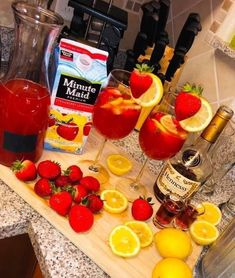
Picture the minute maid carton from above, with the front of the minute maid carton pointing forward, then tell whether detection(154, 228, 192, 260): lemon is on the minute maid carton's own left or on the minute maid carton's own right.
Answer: on the minute maid carton's own left

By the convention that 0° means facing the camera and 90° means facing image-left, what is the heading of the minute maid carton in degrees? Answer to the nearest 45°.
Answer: approximately 0°

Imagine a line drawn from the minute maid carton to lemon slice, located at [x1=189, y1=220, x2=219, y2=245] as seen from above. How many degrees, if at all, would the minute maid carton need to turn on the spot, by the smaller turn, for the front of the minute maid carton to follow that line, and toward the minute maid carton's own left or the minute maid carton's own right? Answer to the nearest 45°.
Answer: approximately 45° to the minute maid carton's own left

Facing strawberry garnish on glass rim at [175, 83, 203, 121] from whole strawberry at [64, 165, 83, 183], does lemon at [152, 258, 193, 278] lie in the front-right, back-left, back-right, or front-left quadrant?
front-right

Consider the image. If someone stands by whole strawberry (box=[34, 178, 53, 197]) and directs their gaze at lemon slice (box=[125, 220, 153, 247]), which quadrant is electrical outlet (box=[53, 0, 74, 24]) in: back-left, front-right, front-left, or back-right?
back-left

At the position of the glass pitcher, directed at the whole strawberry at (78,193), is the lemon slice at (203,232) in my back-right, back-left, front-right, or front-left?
front-left

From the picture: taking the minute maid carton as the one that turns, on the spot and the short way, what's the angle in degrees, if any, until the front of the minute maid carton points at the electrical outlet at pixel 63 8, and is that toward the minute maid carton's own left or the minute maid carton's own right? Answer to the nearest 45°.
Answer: approximately 180°

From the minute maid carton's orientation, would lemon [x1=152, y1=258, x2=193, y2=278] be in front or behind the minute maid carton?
in front

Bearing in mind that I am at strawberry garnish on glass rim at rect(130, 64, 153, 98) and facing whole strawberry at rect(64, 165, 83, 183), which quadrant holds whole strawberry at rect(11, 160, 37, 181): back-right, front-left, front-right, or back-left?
front-right

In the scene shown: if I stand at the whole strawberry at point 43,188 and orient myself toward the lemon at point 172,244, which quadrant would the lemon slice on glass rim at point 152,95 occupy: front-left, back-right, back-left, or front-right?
front-left
